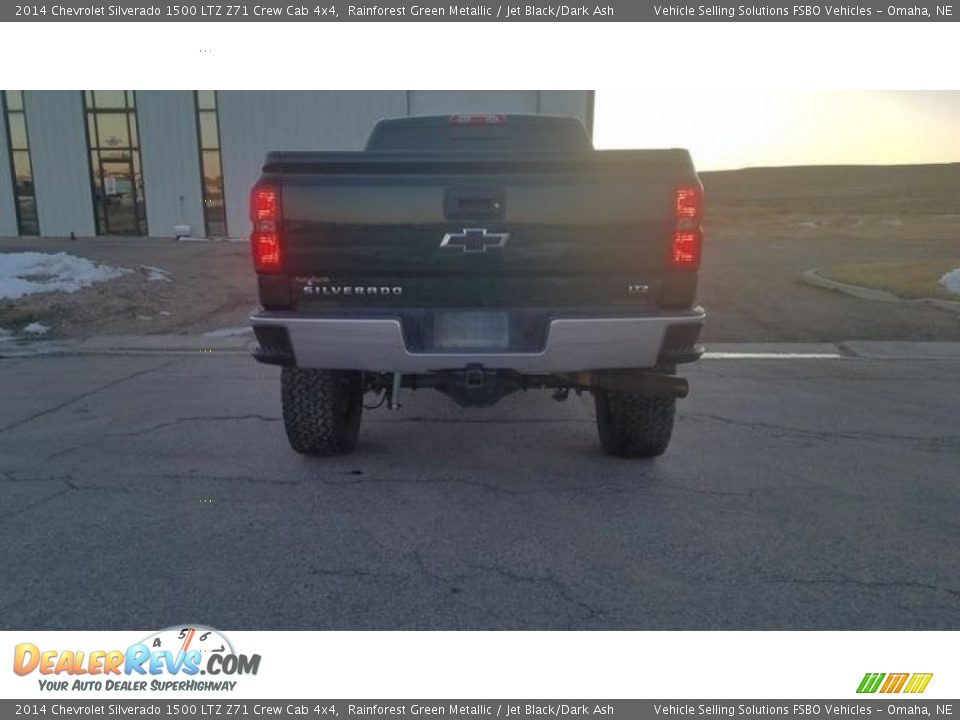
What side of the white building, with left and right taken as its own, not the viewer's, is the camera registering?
front
